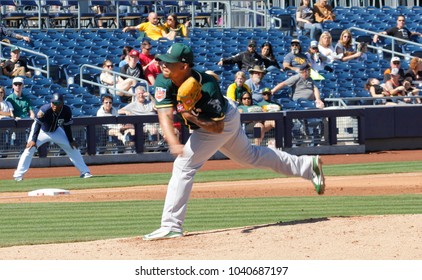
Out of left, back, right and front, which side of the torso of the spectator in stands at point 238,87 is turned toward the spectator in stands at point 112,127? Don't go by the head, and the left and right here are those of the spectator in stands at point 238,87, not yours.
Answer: right

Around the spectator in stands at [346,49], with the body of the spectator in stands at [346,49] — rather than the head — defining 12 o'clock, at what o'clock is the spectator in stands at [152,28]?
the spectator in stands at [152,28] is roughly at 4 o'clock from the spectator in stands at [346,49].

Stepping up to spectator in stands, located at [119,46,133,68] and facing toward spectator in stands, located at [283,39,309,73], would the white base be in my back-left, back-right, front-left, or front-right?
back-right

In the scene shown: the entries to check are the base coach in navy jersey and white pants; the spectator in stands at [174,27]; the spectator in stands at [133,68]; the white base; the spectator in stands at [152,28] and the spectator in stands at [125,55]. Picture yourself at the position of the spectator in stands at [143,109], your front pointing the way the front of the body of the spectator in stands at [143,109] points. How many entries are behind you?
4

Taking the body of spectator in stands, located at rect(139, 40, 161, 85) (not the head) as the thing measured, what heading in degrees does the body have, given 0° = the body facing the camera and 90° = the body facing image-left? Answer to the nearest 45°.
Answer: approximately 315°
